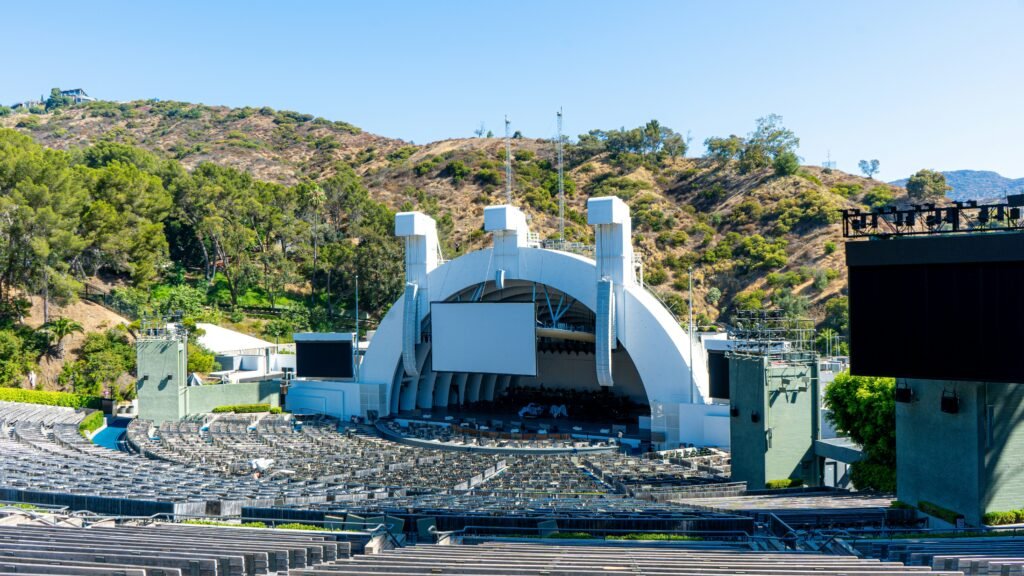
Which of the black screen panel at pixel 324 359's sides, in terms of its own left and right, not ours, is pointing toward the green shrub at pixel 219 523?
front

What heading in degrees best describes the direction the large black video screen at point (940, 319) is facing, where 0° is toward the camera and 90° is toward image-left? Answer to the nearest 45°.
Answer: approximately 45°

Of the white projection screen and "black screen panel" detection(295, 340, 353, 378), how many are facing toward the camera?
2

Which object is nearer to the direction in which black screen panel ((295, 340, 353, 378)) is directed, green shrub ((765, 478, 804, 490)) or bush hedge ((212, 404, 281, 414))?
the green shrub

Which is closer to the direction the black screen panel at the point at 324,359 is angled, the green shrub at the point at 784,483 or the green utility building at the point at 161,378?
the green shrub

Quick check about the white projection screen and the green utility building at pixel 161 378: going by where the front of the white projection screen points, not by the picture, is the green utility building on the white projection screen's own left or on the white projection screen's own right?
on the white projection screen's own right

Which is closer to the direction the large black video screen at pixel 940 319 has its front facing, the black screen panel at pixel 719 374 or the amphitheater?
the amphitheater

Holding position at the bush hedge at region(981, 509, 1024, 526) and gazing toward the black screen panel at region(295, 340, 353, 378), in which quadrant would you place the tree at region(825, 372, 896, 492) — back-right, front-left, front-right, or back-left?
front-right

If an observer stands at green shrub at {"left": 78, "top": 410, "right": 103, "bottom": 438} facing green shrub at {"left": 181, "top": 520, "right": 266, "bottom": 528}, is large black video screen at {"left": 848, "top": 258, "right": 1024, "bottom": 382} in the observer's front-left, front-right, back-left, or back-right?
front-left

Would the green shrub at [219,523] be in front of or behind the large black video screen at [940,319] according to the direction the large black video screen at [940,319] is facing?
in front

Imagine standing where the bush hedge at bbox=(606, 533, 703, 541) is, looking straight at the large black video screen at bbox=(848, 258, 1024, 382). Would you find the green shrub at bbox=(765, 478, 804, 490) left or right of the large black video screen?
left

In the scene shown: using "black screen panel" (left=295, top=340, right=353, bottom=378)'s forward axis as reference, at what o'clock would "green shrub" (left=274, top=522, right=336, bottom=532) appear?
The green shrub is roughly at 12 o'clock from the black screen panel.

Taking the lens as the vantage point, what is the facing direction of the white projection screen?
facing the viewer

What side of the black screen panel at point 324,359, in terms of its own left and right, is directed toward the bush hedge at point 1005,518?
front
